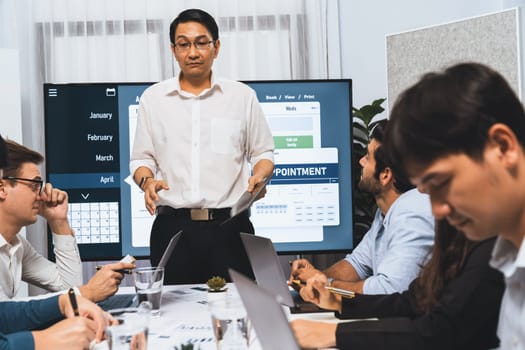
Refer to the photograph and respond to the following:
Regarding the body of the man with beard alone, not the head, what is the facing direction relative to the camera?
to the viewer's left

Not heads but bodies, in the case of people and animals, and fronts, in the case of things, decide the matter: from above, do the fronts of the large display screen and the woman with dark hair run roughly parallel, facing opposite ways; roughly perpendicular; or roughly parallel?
roughly perpendicular

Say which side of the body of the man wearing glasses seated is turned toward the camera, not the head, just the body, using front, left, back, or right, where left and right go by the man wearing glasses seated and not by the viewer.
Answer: right

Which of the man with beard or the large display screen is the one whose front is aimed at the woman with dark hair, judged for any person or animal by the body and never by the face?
the large display screen

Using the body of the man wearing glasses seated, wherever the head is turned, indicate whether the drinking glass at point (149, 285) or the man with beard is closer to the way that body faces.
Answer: the man with beard

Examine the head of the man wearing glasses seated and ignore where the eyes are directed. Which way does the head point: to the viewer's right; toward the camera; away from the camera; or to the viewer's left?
to the viewer's right

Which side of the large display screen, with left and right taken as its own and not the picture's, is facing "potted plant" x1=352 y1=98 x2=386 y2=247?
left

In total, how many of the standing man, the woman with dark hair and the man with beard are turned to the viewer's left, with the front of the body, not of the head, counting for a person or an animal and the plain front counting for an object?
2

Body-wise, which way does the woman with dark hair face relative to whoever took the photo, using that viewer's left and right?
facing to the left of the viewer

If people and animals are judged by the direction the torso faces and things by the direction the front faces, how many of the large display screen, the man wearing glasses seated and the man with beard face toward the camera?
1

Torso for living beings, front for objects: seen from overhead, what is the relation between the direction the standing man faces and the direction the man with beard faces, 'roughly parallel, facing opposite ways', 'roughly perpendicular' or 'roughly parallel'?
roughly perpendicular
